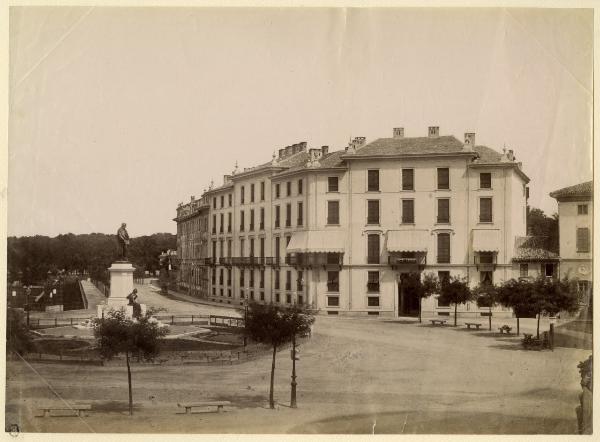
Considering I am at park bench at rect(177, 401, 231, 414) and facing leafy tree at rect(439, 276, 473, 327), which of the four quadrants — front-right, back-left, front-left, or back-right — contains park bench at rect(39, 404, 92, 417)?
back-left

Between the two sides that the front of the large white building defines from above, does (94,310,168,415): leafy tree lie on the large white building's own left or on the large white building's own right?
on the large white building's own right

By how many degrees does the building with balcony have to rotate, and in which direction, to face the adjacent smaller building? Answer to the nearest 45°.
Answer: approximately 90° to its left

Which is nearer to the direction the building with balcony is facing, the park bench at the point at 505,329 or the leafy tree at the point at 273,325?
the leafy tree

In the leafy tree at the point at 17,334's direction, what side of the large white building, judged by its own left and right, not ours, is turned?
right

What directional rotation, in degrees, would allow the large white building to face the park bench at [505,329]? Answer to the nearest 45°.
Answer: approximately 90° to its left

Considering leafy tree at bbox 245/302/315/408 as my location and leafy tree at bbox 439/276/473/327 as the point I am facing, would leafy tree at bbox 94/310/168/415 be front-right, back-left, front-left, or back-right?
back-left

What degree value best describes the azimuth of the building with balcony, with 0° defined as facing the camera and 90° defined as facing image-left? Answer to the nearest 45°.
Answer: approximately 45°

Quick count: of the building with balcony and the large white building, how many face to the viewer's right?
0

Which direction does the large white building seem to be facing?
toward the camera

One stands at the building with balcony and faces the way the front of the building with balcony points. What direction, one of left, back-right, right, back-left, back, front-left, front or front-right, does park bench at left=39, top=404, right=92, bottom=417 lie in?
front
